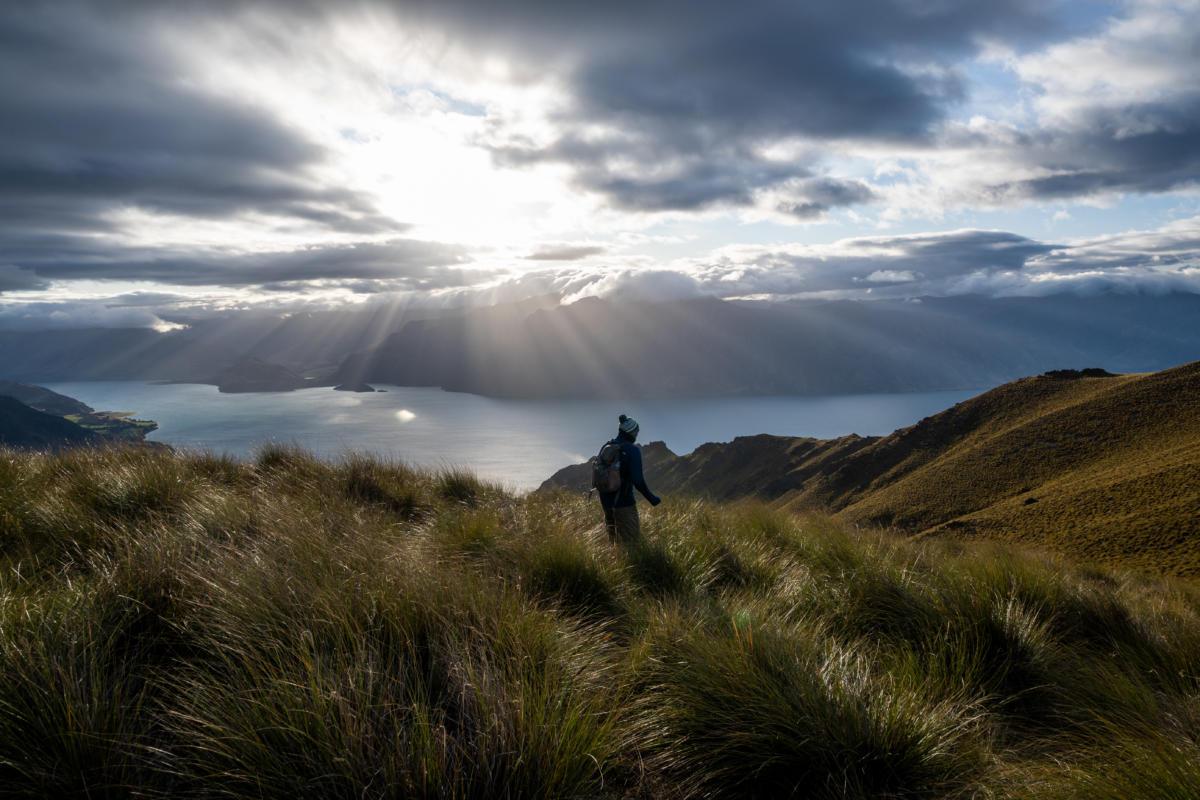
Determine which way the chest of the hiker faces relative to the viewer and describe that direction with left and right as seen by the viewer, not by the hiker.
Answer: facing away from the viewer and to the right of the viewer
